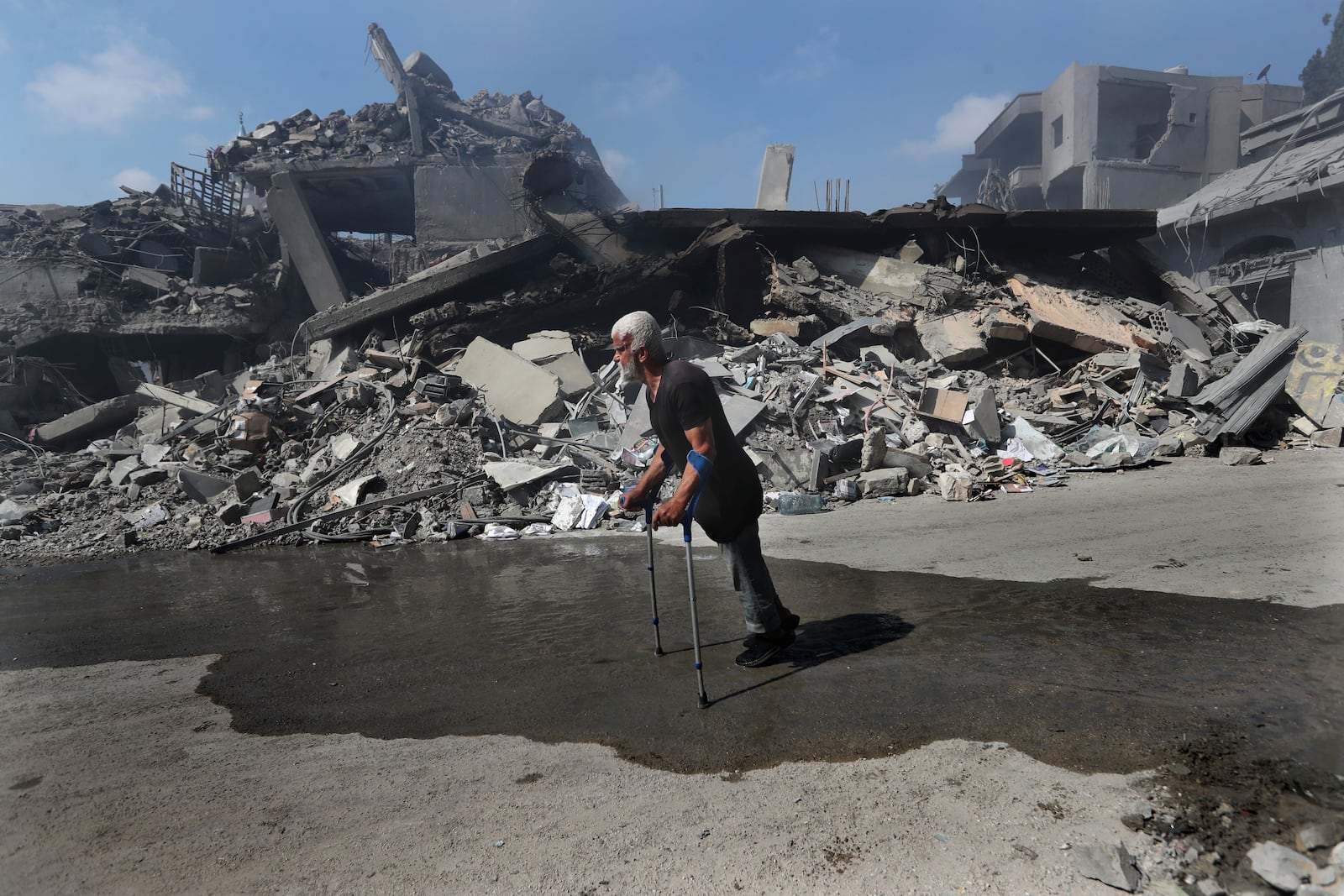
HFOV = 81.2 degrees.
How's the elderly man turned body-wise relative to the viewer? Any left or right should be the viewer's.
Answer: facing to the left of the viewer

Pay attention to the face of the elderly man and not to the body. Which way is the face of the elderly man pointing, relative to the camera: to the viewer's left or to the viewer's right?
to the viewer's left

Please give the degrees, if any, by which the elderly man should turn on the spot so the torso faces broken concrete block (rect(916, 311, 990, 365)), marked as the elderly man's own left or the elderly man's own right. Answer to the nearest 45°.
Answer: approximately 135° to the elderly man's own right

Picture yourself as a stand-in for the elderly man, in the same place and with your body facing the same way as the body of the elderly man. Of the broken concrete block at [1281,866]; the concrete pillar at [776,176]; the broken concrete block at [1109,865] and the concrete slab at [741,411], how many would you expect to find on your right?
2

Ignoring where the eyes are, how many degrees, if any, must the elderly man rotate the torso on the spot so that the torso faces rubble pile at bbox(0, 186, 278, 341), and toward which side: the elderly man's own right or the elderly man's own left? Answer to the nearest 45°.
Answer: approximately 45° to the elderly man's own right

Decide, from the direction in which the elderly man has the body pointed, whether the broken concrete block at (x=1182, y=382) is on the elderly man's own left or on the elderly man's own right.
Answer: on the elderly man's own right

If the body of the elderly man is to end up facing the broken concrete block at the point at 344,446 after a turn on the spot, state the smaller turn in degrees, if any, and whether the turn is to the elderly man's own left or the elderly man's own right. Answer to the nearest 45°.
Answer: approximately 45° to the elderly man's own right

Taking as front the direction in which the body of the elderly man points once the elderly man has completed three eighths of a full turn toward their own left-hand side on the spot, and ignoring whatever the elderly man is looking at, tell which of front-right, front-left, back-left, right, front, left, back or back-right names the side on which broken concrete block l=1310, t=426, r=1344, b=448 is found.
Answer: left

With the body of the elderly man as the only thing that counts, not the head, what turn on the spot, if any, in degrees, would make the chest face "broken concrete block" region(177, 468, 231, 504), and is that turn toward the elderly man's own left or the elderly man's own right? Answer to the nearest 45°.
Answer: approximately 45° to the elderly man's own right

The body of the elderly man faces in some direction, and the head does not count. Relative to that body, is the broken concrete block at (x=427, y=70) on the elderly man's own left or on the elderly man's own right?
on the elderly man's own right

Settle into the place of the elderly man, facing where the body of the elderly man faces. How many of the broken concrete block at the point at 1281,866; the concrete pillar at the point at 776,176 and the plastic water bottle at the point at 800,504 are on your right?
2

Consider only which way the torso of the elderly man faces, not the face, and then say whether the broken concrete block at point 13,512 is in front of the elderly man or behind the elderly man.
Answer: in front

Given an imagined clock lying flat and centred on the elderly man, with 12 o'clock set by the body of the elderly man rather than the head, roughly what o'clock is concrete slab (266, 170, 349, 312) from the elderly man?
The concrete slab is roughly at 2 o'clock from the elderly man.

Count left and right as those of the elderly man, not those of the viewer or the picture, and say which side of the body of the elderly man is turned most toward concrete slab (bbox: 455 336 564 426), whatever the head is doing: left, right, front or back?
right

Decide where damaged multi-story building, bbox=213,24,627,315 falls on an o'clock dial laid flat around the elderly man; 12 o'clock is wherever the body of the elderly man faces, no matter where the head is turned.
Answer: The damaged multi-story building is roughly at 2 o'clock from the elderly man.

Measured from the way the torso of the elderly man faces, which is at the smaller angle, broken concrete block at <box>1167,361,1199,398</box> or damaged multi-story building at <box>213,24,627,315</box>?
the damaged multi-story building

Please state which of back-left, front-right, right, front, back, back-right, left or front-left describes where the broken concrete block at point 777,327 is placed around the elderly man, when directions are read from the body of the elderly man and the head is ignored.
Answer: right
